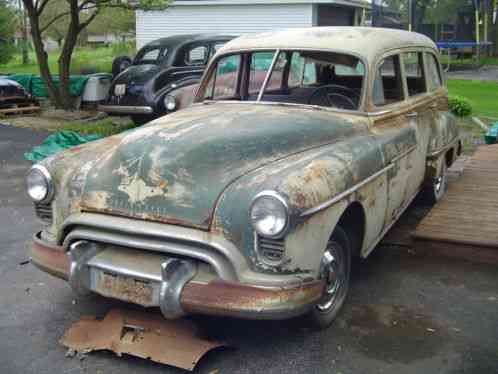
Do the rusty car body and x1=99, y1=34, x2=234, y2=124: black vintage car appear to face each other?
no

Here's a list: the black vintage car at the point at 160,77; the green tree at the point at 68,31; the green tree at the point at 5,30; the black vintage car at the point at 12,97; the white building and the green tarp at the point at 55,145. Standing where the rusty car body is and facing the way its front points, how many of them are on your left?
0

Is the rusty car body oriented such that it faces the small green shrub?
no

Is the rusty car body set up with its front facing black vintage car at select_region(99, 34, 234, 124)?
no

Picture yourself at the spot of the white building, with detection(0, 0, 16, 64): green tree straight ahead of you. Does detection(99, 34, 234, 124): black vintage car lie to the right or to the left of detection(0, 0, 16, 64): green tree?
left

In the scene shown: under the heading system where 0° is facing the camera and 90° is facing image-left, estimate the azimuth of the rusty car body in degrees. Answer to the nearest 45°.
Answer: approximately 45°

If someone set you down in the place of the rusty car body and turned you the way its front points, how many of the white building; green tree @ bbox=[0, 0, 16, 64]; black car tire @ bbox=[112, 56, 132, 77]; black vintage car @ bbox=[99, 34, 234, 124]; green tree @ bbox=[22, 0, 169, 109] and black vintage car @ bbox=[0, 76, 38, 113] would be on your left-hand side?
0

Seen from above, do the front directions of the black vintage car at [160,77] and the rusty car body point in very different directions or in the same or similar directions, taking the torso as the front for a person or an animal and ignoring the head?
very different directions

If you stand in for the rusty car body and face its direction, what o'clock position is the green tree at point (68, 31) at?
The green tree is roughly at 4 o'clock from the rusty car body.

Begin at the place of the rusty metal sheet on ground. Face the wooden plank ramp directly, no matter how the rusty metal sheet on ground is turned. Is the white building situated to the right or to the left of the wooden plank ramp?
left

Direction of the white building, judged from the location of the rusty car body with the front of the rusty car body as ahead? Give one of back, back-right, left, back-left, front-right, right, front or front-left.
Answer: back-right

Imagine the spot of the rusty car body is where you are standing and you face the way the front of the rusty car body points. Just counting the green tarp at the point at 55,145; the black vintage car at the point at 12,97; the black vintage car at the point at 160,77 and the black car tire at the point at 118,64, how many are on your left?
0

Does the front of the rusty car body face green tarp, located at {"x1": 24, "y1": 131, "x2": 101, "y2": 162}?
no
